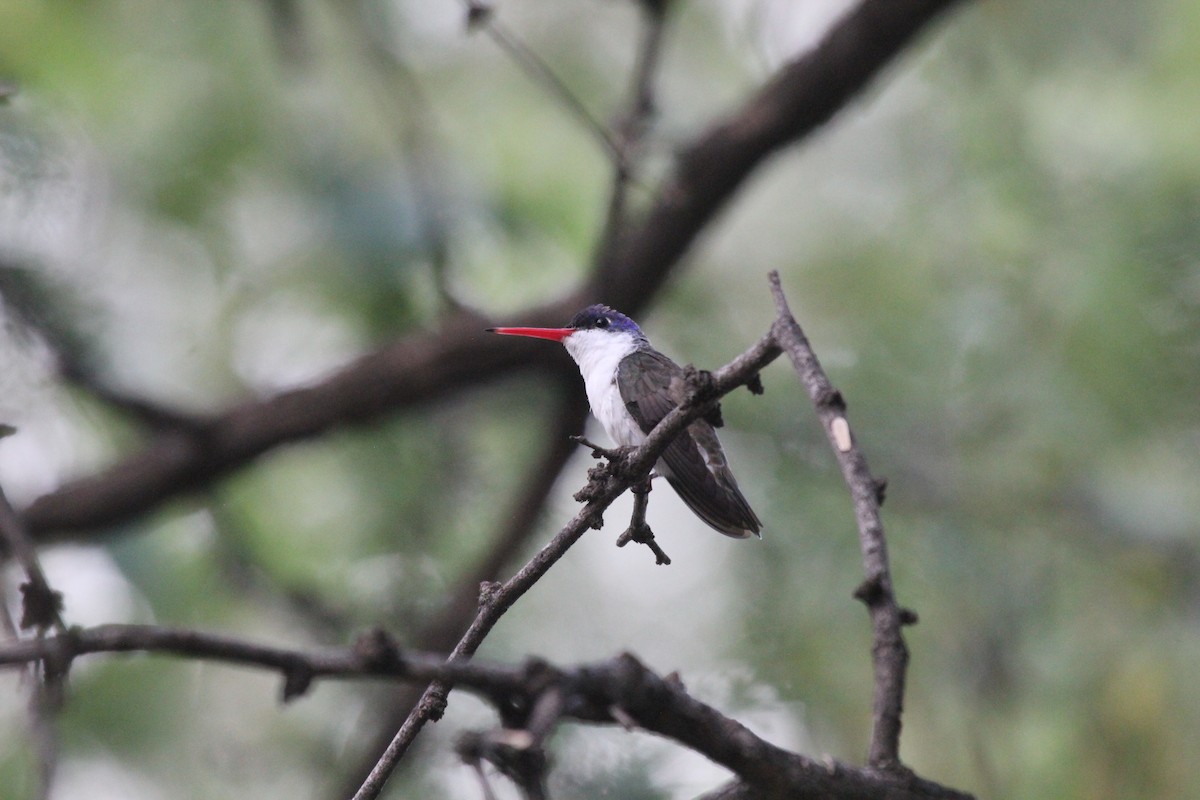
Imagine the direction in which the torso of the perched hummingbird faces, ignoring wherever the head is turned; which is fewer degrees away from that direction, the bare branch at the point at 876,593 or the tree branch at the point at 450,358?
the tree branch

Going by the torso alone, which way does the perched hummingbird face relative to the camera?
to the viewer's left
